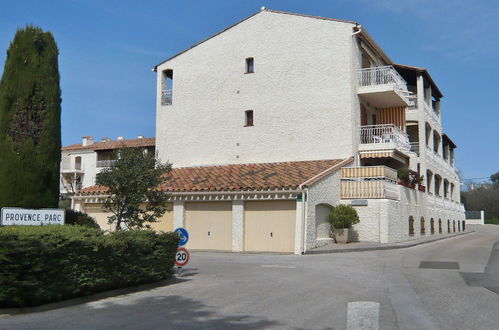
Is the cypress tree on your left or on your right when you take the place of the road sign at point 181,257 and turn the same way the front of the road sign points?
on your right

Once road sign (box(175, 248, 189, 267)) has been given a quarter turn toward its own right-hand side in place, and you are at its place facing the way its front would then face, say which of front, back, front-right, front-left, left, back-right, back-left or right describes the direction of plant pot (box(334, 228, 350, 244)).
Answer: back-right

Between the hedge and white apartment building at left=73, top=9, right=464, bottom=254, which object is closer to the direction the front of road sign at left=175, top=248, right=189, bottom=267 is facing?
the hedge

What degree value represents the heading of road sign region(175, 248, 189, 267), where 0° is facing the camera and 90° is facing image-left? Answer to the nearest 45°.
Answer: approximately 0°

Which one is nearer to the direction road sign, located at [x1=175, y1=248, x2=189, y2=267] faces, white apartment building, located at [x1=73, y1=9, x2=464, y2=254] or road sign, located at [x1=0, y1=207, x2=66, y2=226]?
the road sign

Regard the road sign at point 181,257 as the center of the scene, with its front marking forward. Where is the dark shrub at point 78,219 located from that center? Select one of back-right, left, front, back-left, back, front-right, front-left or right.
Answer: back-right

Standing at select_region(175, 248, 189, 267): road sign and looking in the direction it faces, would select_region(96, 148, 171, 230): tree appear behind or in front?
behind

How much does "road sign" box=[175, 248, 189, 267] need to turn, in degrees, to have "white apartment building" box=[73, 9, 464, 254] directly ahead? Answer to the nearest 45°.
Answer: approximately 180°

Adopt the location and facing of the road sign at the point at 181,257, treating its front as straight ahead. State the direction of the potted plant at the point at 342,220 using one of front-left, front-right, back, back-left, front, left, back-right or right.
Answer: back-left

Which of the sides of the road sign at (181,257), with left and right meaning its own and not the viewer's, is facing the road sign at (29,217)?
right

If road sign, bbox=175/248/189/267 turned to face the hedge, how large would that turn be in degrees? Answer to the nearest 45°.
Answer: approximately 45° to its right
